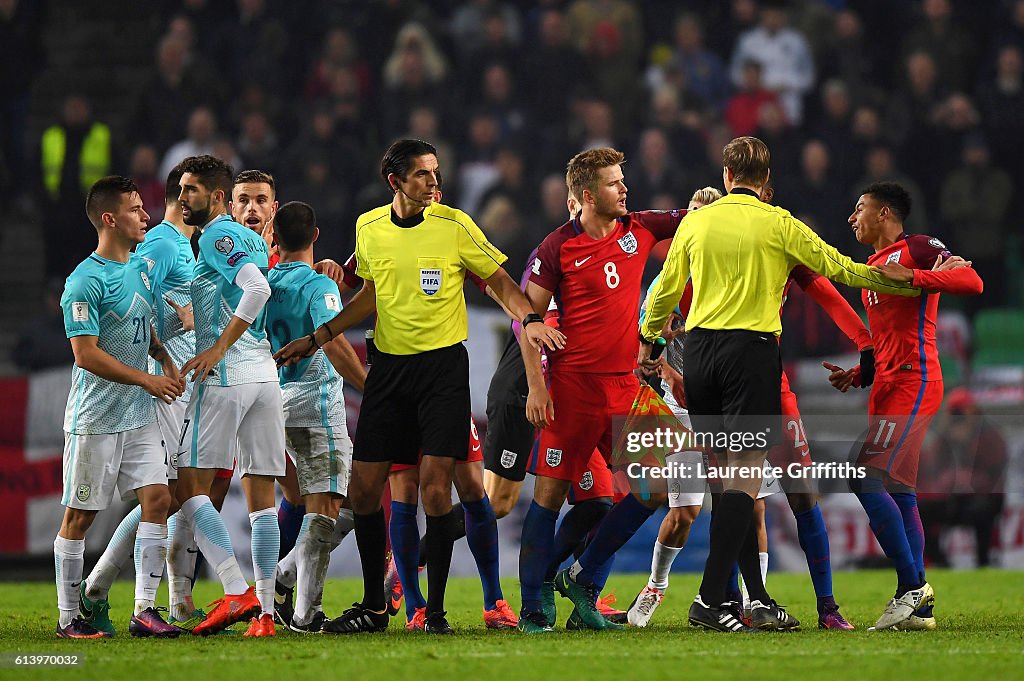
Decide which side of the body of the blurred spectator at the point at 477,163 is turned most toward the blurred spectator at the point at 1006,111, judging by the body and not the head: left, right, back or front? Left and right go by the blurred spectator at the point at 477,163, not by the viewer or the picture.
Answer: left

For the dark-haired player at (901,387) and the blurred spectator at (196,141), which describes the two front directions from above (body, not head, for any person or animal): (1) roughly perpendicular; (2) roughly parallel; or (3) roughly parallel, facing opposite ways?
roughly perpendicular

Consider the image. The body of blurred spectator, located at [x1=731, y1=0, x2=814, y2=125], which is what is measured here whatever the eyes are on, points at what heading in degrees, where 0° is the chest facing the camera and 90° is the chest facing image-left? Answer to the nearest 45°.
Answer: approximately 0°

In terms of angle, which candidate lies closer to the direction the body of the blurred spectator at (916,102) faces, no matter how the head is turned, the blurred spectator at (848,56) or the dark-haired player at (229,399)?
the dark-haired player

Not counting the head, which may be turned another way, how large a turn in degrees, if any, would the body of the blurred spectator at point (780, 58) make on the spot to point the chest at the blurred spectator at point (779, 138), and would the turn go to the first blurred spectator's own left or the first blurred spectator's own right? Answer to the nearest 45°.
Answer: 0° — they already face them

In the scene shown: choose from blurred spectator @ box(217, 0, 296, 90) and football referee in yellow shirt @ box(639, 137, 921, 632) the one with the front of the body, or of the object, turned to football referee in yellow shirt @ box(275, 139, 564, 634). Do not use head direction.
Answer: the blurred spectator

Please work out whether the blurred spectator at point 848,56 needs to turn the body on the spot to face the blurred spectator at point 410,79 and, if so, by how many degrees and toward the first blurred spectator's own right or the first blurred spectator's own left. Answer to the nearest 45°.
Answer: approximately 90° to the first blurred spectator's own right

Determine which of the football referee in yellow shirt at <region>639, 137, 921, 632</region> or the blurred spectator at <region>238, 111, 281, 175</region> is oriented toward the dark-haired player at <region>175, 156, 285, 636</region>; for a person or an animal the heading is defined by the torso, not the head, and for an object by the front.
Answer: the blurred spectator

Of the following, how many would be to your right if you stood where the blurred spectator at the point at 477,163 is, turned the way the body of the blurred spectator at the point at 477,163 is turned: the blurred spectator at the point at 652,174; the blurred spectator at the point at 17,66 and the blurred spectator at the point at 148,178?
2

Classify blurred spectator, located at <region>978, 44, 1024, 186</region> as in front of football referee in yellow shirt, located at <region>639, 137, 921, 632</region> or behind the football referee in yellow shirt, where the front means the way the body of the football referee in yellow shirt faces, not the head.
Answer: in front

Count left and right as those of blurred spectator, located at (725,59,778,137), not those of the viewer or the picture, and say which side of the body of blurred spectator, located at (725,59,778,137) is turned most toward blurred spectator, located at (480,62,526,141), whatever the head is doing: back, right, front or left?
right
